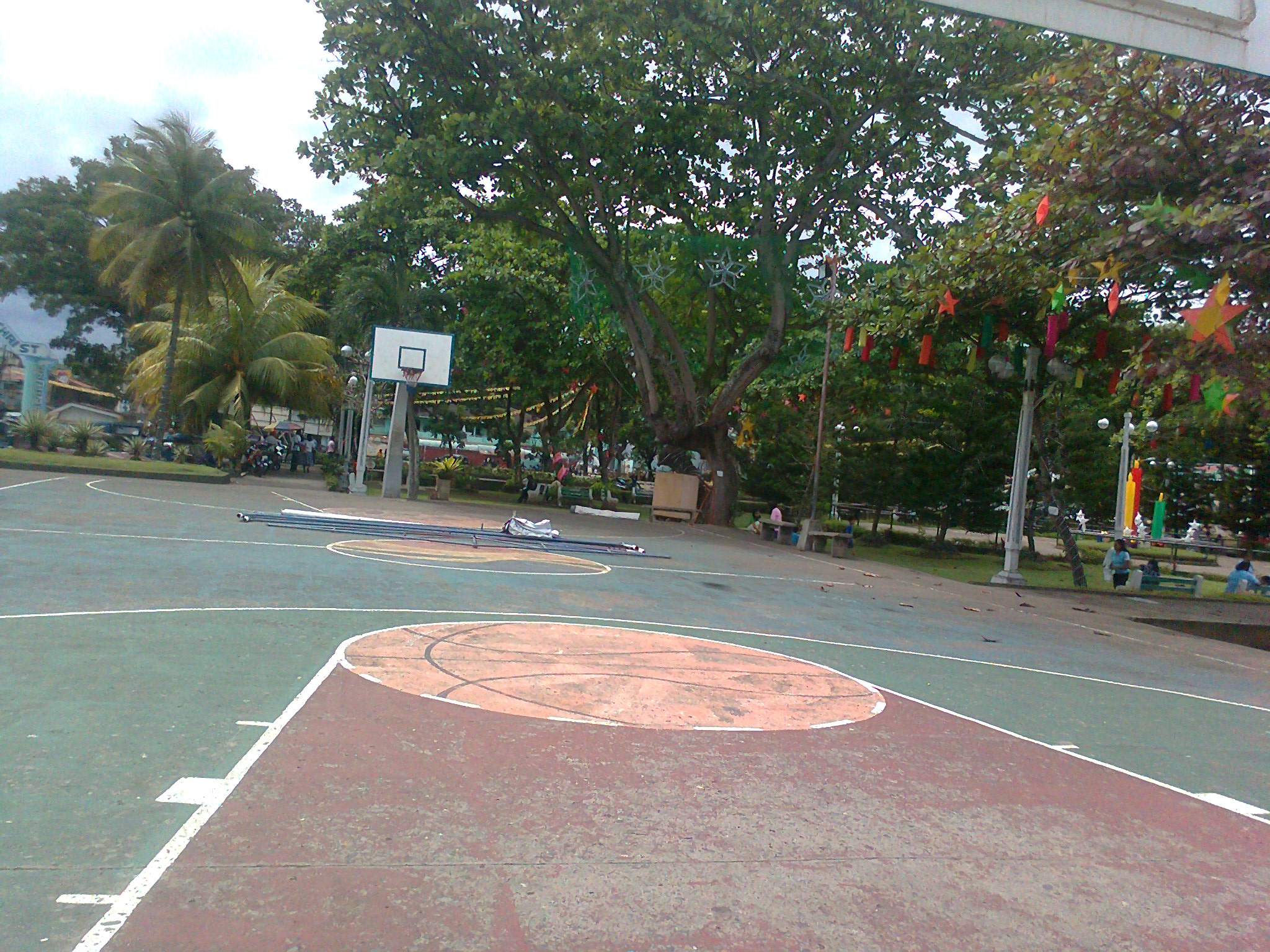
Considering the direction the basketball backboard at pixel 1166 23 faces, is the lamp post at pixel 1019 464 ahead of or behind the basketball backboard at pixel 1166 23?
ahead

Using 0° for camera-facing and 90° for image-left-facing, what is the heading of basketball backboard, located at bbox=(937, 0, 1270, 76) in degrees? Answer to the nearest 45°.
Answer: approximately 135°

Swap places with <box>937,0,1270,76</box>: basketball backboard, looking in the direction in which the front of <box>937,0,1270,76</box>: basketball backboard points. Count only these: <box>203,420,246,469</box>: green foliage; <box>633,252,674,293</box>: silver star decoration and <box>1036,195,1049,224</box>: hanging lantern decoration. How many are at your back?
0

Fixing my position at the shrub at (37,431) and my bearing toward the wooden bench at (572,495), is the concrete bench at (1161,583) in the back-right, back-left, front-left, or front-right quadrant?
front-right

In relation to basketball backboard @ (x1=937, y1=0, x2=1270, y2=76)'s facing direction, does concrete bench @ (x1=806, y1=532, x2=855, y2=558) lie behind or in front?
in front

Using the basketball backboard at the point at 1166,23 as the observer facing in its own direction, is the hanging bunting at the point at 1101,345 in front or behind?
in front

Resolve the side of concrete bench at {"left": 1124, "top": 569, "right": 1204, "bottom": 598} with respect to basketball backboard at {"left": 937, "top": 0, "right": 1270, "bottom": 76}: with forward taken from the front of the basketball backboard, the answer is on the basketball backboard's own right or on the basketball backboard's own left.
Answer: on the basketball backboard's own right

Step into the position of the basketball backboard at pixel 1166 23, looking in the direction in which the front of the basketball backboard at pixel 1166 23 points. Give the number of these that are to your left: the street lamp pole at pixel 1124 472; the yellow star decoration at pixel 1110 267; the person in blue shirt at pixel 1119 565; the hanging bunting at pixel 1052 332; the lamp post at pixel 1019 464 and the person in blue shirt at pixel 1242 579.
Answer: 0

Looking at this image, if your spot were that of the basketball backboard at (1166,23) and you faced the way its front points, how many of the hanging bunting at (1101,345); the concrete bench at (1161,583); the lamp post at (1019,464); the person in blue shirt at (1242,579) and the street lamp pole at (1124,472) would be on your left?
0

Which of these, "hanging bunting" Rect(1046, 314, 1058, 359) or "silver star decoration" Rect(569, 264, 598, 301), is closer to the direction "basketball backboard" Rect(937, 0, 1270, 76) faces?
the silver star decoration

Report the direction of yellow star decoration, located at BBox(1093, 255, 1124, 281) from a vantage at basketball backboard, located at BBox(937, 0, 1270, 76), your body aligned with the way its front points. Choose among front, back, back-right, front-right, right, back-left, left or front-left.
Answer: front-right

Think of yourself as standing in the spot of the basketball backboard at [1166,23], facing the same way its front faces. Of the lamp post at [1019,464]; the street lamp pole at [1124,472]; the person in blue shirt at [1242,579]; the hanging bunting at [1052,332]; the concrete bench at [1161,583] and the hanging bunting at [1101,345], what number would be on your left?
0

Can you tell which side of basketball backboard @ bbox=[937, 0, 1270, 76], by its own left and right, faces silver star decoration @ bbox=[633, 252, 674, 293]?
front
